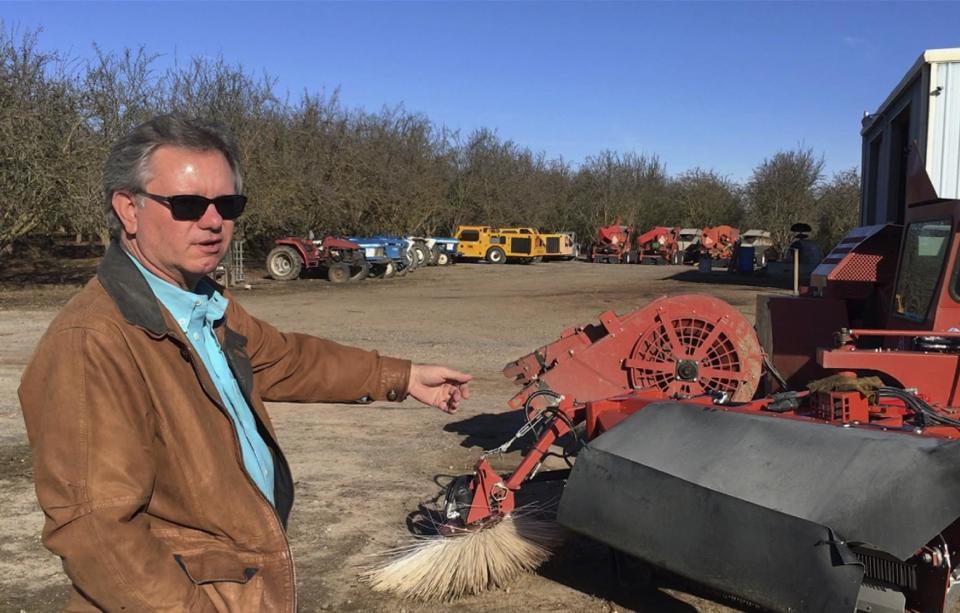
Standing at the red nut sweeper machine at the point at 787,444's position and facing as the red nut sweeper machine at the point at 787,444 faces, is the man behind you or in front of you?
in front

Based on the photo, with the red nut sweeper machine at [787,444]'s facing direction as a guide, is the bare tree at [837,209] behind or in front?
behind

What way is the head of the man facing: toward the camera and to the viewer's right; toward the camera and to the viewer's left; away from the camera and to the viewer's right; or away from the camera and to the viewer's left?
toward the camera and to the viewer's right

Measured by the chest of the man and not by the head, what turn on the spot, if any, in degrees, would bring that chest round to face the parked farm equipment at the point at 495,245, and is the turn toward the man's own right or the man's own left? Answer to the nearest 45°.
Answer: approximately 135° to the man's own left

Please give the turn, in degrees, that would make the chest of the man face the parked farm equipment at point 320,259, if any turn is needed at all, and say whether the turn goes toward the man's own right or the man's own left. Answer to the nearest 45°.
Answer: approximately 135° to the man's own left

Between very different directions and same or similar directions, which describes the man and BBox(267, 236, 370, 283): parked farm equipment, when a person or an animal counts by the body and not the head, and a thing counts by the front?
same or similar directions

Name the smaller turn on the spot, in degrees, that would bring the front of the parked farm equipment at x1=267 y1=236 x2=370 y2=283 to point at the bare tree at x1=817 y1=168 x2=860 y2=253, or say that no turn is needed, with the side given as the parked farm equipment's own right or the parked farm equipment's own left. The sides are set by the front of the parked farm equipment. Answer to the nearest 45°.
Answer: approximately 45° to the parked farm equipment's own left

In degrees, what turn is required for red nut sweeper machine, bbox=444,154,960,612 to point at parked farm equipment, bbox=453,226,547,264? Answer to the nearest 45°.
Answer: approximately 135° to its right

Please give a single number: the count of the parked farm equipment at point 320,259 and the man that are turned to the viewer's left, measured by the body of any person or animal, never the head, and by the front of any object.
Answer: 0

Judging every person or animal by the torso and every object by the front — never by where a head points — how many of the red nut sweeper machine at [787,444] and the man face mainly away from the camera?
0

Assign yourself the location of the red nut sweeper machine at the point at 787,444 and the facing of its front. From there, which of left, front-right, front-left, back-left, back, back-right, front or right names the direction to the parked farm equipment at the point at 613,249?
back-right

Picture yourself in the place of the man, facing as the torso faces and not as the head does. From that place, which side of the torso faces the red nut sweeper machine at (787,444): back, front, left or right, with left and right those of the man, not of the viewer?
left

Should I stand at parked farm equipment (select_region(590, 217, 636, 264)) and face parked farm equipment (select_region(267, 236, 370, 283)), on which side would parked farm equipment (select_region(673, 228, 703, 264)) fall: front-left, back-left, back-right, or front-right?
back-left

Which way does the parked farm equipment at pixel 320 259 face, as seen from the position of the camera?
facing the viewer and to the right of the viewer
